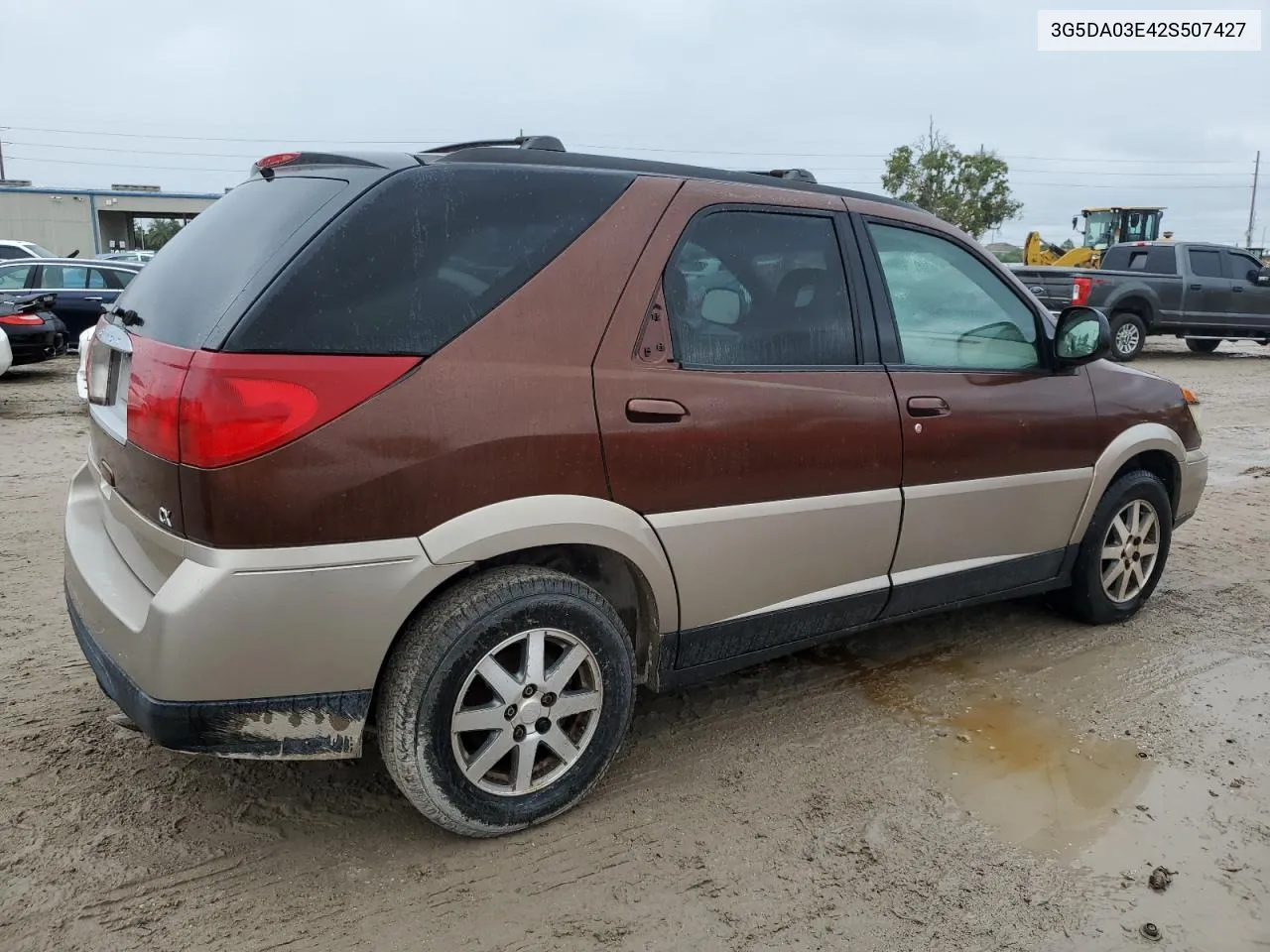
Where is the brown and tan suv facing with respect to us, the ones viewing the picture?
facing away from the viewer and to the right of the viewer

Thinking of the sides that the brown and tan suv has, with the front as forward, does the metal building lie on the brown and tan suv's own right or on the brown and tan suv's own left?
on the brown and tan suv's own left

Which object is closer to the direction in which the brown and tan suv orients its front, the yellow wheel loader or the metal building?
the yellow wheel loader

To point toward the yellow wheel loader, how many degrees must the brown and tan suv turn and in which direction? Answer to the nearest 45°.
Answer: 0° — it already faces it

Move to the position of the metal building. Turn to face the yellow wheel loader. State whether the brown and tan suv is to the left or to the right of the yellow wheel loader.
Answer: right

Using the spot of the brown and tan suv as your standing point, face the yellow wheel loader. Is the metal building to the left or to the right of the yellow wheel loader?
left
